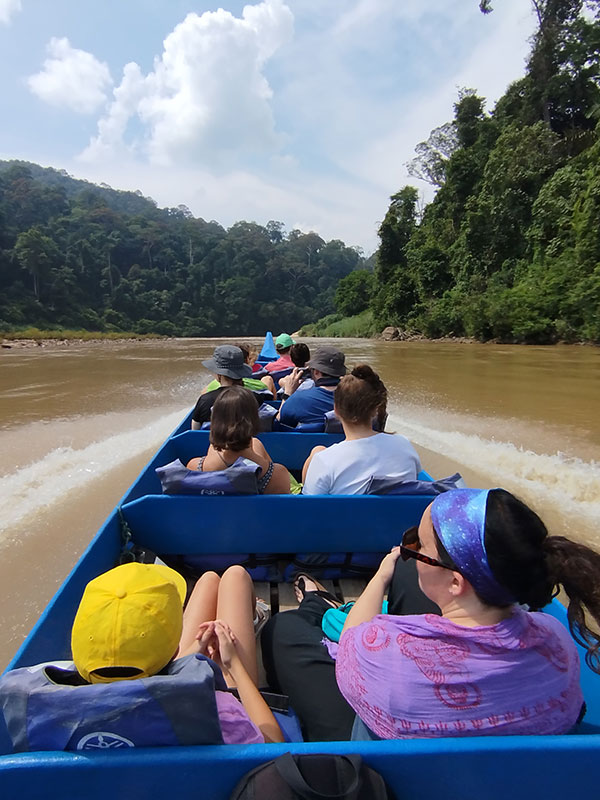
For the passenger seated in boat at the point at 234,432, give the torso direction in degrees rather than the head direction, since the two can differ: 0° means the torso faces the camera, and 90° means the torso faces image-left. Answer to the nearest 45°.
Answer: approximately 180°

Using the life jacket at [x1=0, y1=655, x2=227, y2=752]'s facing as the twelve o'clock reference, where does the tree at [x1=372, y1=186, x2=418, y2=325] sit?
The tree is roughly at 1 o'clock from the life jacket.

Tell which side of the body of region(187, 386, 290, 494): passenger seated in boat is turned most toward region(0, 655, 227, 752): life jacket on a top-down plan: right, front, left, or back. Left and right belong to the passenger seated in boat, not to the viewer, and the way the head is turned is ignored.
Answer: back

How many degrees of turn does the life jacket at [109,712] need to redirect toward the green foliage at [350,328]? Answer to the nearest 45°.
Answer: approximately 45° to its right

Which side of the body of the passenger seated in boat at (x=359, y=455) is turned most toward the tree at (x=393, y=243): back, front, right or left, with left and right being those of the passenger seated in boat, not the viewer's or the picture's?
front

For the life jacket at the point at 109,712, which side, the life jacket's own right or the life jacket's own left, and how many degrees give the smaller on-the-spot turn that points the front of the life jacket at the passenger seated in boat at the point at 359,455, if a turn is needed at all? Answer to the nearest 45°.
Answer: approximately 45° to the life jacket's own right

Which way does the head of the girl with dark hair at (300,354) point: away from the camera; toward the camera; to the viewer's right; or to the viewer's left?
away from the camera

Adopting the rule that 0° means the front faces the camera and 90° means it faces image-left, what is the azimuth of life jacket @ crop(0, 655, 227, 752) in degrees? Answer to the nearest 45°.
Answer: approximately 180°

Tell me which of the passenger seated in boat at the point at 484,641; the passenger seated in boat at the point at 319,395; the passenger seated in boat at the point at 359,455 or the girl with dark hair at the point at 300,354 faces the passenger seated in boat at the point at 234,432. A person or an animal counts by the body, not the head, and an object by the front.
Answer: the passenger seated in boat at the point at 484,641

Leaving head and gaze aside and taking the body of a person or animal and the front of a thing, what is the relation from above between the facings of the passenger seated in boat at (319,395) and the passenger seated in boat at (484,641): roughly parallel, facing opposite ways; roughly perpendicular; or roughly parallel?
roughly parallel

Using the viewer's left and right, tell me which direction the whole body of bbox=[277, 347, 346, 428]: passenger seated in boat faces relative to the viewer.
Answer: facing away from the viewer and to the left of the viewer

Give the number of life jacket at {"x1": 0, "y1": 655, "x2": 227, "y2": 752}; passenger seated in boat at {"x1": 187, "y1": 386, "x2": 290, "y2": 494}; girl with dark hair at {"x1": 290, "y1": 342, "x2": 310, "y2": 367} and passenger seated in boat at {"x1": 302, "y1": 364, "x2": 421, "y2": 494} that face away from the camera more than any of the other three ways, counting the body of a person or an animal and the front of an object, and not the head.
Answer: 4

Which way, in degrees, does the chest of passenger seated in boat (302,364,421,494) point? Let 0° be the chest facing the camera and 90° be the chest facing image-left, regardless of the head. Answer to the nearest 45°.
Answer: approximately 180°

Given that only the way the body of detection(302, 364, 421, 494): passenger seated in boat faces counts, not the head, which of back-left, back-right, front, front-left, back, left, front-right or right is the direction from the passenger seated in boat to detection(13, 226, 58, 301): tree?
front-left

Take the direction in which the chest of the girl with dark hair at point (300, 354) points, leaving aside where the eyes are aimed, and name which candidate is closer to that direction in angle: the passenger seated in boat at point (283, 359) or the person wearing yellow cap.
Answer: the passenger seated in boat

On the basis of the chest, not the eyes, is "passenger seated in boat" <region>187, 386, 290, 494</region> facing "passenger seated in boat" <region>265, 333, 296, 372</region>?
yes

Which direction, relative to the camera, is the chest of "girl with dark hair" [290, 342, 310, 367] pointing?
away from the camera

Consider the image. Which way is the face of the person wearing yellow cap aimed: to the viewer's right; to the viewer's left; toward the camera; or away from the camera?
away from the camera

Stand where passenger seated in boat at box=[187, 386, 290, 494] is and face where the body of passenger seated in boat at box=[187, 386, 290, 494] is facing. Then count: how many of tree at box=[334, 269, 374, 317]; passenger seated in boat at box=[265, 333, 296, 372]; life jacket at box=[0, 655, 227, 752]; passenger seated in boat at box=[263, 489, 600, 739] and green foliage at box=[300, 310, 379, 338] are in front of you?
3

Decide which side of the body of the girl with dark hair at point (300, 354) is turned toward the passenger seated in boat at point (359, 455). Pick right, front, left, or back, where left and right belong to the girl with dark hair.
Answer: back
